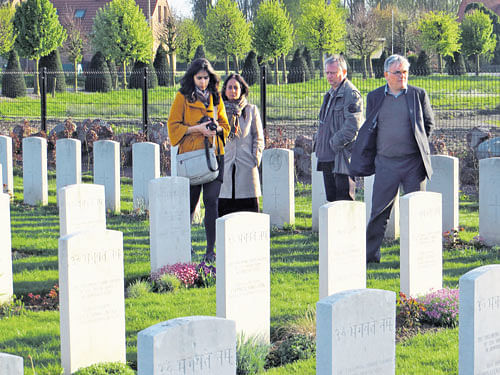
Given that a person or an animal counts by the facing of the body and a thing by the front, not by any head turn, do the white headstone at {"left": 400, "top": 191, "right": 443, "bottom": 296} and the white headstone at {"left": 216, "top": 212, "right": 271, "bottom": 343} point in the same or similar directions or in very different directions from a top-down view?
same or similar directions

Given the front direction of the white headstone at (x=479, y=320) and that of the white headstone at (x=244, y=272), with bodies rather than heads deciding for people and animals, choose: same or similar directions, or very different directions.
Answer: same or similar directions

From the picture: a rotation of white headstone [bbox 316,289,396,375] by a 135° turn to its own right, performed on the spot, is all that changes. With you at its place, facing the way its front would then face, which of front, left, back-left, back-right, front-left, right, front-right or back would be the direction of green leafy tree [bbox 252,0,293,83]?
right

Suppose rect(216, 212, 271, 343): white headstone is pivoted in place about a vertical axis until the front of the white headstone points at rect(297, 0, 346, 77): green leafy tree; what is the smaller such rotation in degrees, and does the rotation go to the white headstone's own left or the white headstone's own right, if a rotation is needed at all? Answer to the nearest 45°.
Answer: approximately 135° to the white headstone's own left

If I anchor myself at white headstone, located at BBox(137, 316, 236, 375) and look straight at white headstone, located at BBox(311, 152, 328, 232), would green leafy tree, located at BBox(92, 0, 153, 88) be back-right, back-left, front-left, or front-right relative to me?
front-left

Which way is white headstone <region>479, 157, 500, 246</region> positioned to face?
toward the camera

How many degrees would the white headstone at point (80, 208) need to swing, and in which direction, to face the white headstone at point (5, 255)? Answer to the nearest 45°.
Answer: approximately 90° to its right

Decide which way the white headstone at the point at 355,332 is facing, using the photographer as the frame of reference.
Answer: facing the viewer and to the right of the viewer

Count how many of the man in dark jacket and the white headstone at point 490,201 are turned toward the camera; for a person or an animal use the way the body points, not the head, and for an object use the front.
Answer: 2

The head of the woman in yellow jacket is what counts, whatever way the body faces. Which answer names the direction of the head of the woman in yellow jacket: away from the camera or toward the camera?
toward the camera

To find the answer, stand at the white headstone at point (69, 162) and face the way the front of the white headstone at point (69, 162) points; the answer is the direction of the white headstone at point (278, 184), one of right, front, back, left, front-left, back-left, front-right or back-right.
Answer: left

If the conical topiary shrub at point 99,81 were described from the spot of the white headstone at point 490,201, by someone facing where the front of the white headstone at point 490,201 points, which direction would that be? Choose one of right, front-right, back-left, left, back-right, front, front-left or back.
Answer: back-right

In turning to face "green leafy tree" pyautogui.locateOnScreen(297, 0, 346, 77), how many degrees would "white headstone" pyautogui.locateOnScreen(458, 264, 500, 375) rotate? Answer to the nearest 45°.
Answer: approximately 135° to its left

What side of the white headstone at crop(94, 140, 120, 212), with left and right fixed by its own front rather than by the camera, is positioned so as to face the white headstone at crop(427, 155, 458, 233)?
left

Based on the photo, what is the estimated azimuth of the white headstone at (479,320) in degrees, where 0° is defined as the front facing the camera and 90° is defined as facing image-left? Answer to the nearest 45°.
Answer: approximately 315°

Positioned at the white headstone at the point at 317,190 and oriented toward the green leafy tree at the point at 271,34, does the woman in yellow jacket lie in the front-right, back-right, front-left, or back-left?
back-left

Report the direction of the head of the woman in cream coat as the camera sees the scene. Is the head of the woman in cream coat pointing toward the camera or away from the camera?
toward the camera

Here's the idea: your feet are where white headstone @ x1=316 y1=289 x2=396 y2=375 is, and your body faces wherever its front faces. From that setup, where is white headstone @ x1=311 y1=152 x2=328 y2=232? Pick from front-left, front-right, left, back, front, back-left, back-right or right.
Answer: back-left
